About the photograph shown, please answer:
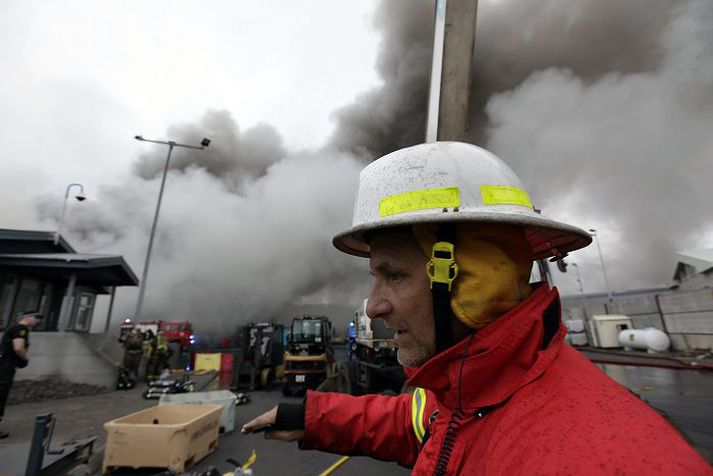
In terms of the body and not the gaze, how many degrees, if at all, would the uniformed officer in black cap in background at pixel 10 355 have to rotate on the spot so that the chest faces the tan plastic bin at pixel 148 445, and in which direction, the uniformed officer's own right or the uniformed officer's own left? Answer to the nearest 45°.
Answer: approximately 45° to the uniformed officer's own right

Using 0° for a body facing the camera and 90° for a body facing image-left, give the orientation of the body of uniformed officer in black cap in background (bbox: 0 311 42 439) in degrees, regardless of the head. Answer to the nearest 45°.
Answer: approximately 270°

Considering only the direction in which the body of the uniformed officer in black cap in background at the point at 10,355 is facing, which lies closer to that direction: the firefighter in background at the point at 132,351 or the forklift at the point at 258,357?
the forklift

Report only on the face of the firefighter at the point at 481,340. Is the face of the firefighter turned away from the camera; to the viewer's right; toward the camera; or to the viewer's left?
to the viewer's left

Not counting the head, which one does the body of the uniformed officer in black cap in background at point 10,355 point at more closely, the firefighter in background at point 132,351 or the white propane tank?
the white propane tank

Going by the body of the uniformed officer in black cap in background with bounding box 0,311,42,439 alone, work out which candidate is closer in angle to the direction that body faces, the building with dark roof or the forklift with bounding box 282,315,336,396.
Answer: the forklift

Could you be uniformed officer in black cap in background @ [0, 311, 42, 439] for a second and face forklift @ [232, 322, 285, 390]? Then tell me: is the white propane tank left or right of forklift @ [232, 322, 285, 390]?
right

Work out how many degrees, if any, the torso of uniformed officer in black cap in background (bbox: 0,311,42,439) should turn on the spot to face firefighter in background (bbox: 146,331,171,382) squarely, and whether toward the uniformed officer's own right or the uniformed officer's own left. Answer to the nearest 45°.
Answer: approximately 45° to the uniformed officer's own left

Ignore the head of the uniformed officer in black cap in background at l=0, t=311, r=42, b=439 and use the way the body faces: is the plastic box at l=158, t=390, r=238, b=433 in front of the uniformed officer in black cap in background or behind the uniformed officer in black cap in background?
in front

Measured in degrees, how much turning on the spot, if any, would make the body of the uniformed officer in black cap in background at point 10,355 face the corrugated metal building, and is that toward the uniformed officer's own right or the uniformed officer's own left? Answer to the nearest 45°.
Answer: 0° — they already face it

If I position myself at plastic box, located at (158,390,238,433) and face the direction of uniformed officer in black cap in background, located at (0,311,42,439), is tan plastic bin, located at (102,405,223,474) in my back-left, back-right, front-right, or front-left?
front-left

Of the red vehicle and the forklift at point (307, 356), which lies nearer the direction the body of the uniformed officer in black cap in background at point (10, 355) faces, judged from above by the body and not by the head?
the forklift

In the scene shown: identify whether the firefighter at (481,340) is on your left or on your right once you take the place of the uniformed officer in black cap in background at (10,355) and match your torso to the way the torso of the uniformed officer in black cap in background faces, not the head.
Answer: on your right

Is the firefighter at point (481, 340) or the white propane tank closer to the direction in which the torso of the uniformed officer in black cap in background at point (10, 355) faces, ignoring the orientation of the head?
the white propane tank

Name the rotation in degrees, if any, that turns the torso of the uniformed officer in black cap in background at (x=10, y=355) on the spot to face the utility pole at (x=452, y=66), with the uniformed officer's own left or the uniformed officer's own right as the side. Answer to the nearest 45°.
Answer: approximately 90° to the uniformed officer's own right

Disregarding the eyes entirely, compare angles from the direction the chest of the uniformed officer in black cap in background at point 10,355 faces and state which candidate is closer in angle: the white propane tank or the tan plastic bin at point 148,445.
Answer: the white propane tank
